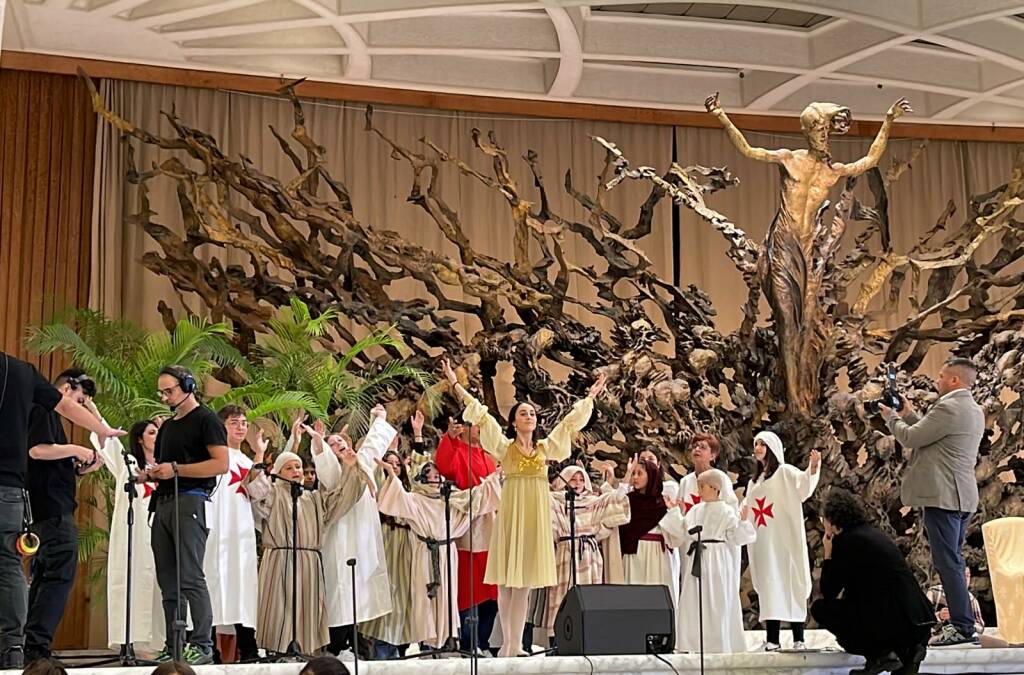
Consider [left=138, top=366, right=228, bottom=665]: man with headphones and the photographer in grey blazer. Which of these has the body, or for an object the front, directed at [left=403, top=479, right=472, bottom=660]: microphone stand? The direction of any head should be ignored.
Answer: the photographer in grey blazer

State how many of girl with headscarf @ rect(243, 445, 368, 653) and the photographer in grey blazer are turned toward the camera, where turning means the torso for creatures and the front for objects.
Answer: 1

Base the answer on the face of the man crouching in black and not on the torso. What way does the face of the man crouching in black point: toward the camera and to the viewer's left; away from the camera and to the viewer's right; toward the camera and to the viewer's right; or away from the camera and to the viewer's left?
away from the camera and to the viewer's left

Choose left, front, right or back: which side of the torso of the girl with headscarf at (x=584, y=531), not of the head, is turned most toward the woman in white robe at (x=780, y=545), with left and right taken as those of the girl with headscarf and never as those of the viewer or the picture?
left

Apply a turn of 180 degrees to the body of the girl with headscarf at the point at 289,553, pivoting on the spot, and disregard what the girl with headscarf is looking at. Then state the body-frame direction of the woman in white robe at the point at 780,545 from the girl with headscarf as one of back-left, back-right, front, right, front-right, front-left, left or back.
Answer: right

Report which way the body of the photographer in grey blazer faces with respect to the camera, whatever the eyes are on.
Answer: to the viewer's left
